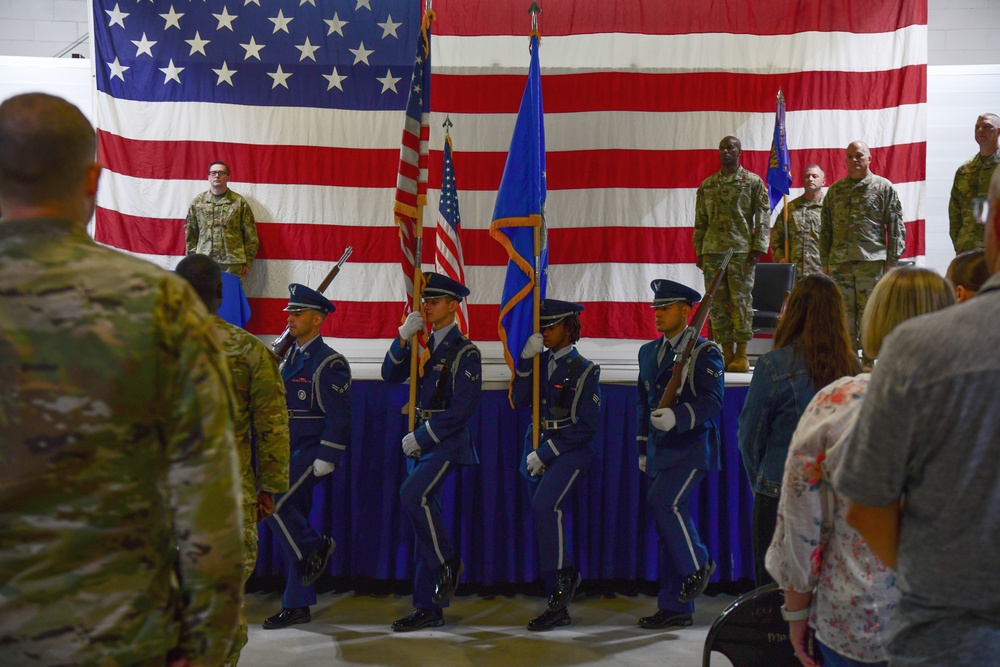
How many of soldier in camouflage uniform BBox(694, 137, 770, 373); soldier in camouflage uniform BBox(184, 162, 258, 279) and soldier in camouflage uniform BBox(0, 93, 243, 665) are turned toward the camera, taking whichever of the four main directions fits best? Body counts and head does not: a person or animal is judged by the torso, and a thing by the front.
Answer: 2

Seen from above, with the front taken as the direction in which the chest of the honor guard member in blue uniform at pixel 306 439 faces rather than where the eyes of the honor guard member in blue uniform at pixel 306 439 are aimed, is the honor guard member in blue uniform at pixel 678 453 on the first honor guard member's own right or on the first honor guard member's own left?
on the first honor guard member's own left

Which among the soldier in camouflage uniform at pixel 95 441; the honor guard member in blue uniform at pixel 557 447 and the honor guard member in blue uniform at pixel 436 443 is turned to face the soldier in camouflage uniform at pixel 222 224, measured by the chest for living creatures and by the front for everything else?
the soldier in camouflage uniform at pixel 95 441

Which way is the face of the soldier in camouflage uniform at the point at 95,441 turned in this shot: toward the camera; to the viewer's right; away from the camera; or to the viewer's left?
away from the camera

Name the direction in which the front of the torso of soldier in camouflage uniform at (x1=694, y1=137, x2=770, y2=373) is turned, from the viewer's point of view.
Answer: toward the camera

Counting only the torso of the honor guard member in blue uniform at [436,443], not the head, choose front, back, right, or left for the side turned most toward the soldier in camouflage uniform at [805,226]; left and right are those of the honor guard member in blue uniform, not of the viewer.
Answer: back

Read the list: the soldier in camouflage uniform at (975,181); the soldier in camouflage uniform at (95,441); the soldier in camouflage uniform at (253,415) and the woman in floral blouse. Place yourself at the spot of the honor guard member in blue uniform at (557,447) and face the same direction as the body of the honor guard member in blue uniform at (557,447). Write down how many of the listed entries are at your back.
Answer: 1

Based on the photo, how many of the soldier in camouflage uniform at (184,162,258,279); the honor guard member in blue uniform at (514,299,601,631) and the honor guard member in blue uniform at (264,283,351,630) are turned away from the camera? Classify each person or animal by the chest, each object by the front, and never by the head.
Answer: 0

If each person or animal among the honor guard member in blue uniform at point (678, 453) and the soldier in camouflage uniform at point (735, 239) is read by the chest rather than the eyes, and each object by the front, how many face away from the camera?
0

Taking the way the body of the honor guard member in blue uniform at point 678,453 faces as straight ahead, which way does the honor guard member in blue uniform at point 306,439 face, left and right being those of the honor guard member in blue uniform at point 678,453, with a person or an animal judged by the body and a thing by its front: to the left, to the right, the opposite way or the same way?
the same way

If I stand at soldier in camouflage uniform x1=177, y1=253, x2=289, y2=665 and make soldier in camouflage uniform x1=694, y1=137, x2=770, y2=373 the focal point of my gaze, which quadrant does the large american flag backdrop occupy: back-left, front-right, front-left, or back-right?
front-left

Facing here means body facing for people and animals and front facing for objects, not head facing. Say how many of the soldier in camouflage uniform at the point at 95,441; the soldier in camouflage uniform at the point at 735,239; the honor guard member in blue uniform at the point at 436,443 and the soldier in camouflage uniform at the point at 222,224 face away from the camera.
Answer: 1

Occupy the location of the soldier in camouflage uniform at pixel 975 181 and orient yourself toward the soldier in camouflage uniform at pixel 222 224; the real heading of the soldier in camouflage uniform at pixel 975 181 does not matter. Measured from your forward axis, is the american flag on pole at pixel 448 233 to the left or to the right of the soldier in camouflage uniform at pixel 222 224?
left

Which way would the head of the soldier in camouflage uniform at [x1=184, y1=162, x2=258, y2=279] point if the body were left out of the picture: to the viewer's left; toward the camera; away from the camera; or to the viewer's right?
toward the camera

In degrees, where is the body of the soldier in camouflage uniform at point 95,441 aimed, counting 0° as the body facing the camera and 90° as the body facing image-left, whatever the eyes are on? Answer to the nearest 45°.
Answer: approximately 180°

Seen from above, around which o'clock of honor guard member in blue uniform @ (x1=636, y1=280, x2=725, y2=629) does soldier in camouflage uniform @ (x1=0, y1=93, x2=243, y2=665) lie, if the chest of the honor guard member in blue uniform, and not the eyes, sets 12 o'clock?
The soldier in camouflage uniform is roughly at 11 o'clock from the honor guard member in blue uniform.

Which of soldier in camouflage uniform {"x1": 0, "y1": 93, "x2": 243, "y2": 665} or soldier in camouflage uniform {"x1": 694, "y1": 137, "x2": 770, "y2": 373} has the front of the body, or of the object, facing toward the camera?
soldier in camouflage uniform {"x1": 694, "y1": 137, "x2": 770, "y2": 373}

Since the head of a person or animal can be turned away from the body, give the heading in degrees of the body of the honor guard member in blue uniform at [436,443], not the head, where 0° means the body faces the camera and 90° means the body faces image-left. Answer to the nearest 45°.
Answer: approximately 45°

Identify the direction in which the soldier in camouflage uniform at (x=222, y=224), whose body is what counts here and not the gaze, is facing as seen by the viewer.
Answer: toward the camera
